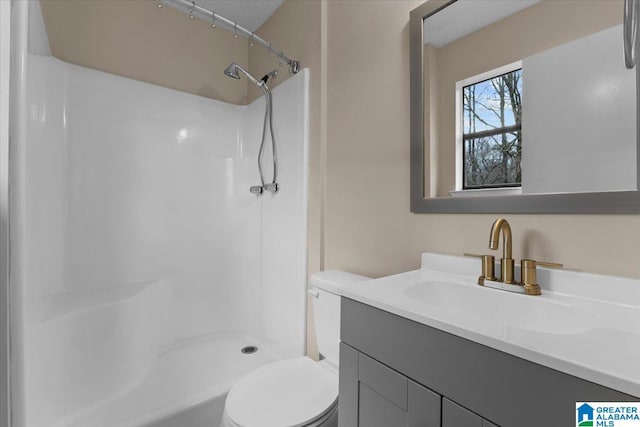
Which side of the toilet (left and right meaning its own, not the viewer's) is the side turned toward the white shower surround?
right

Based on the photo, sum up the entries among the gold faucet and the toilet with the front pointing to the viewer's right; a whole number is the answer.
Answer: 0

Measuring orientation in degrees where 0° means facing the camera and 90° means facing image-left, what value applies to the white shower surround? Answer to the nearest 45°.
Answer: approximately 315°

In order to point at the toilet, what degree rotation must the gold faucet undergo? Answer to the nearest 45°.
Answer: approximately 45° to its right

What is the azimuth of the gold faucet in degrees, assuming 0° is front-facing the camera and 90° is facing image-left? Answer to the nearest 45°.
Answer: approximately 45°

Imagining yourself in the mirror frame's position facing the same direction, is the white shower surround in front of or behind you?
in front

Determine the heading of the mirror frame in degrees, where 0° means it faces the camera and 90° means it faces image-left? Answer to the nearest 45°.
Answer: approximately 45°

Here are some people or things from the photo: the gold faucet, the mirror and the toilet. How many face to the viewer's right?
0

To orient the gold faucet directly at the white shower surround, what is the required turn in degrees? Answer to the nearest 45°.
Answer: approximately 45° to its right

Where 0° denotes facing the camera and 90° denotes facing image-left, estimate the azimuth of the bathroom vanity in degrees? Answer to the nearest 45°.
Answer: approximately 45°

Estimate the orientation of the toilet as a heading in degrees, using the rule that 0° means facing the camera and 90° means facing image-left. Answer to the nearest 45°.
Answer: approximately 45°
